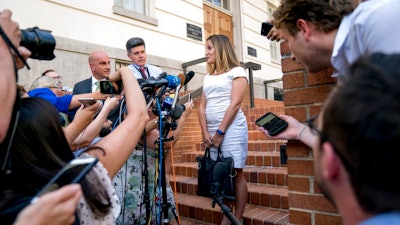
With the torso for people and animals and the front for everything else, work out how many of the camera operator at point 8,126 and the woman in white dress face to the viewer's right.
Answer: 1

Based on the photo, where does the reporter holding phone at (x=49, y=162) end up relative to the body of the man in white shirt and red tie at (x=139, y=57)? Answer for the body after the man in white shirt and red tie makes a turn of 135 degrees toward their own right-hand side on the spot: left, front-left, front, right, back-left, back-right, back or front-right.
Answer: left

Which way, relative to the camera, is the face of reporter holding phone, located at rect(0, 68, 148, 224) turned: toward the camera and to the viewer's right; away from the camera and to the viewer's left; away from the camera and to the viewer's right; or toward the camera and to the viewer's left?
away from the camera and to the viewer's right

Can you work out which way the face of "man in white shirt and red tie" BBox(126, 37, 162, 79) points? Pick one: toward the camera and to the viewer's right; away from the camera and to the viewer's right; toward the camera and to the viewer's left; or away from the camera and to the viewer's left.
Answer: toward the camera and to the viewer's right

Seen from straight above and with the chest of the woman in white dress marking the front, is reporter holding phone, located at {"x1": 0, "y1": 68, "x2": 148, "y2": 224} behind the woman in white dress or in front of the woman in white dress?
in front

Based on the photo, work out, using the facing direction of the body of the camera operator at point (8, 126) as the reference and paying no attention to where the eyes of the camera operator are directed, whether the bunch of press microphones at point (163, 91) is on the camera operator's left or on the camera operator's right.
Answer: on the camera operator's left

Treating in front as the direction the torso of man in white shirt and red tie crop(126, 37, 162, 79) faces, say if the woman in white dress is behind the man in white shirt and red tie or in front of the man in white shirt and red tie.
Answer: in front

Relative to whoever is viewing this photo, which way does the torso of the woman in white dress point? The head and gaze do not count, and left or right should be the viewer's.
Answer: facing the viewer and to the left of the viewer

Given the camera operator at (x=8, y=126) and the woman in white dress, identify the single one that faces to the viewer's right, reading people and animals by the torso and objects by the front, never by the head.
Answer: the camera operator

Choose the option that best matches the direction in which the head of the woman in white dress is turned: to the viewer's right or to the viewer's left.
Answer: to the viewer's left

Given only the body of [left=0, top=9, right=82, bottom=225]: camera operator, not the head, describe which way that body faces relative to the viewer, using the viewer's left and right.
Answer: facing to the right of the viewer

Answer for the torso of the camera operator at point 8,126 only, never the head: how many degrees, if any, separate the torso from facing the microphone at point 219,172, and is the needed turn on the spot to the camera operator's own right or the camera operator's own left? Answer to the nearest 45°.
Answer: approximately 45° to the camera operator's own left
